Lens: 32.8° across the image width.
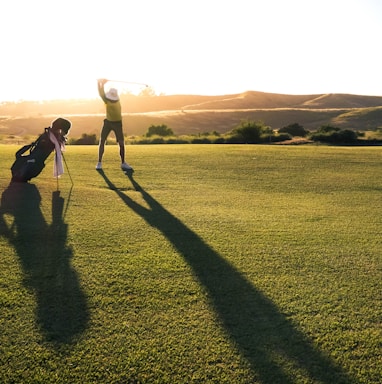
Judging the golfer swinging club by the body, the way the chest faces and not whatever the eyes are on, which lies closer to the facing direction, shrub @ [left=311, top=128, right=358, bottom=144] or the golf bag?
the golf bag

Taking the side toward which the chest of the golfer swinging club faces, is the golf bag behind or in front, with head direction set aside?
in front

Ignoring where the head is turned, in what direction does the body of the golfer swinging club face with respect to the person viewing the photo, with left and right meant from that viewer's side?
facing the viewer

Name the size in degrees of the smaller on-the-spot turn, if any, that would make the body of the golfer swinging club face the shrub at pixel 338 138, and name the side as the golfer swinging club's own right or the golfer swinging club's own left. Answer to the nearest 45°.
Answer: approximately 135° to the golfer swinging club's own left

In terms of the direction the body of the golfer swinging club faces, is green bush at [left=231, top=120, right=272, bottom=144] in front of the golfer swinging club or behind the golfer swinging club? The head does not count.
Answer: behind

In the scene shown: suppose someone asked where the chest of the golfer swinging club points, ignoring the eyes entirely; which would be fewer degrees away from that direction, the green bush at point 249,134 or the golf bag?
the golf bag
